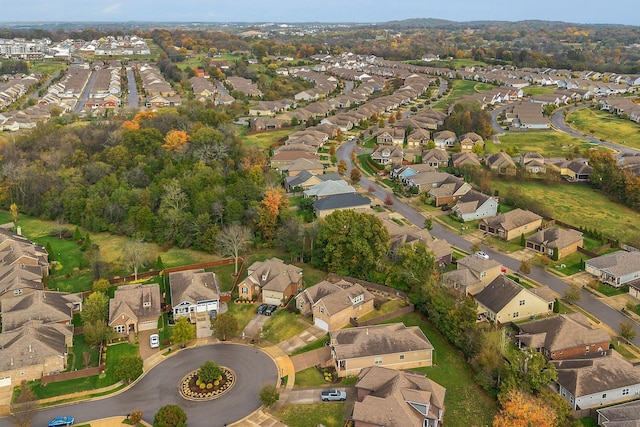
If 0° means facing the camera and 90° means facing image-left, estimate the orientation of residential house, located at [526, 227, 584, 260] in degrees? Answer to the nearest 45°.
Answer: approximately 45°

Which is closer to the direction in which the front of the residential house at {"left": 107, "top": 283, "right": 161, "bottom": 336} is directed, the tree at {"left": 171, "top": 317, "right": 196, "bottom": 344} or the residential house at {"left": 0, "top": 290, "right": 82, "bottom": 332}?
the tree

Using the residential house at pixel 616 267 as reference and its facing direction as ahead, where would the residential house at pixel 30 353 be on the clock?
the residential house at pixel 30 353 is roughly at 12 o'clock from the residential house at pixel 616 267.

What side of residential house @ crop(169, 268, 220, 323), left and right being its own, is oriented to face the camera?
front

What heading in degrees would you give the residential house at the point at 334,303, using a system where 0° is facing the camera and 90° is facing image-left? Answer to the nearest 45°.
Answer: approximately 45°

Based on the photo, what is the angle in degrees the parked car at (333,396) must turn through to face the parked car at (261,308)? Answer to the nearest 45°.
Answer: approximately 135° to its left

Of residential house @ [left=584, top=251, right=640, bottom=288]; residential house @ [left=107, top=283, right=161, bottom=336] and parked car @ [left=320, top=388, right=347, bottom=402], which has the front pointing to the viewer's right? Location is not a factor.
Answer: the parked car

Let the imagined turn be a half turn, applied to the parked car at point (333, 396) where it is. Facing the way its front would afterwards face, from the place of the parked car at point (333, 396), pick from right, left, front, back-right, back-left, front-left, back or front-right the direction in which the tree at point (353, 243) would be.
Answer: right

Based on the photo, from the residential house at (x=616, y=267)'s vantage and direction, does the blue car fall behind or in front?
in front

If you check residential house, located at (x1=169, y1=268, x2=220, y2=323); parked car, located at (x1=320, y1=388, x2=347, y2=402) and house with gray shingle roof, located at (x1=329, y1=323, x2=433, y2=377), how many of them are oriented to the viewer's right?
1

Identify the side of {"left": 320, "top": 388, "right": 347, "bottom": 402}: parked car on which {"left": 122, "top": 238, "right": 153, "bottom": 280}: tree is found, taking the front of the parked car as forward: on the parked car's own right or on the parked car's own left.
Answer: on the parked car's own left

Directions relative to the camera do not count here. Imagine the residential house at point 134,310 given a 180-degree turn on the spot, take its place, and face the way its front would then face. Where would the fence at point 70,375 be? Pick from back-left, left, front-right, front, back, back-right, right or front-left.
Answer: back-left

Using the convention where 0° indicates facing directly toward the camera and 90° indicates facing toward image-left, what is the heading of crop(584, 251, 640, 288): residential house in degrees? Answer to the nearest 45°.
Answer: approximately 45°

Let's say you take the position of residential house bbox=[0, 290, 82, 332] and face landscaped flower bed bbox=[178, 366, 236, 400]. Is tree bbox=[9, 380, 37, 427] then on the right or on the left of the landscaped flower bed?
right

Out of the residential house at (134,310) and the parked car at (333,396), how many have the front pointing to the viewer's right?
1

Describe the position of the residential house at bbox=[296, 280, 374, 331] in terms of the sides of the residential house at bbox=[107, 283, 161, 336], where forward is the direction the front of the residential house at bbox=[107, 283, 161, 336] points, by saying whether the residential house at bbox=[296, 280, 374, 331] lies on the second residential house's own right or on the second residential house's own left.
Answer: on the second residential house's own left

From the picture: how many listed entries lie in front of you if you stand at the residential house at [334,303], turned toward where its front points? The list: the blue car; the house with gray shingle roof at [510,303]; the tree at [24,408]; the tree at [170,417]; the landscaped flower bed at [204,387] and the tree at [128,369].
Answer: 5

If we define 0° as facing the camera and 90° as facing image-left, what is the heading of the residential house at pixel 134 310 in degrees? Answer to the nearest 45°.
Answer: approximately 0°

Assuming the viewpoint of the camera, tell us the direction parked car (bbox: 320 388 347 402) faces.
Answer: facing to the right of the viewer

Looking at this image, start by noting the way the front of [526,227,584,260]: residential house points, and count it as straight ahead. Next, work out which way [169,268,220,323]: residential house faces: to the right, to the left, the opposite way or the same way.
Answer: to the left
